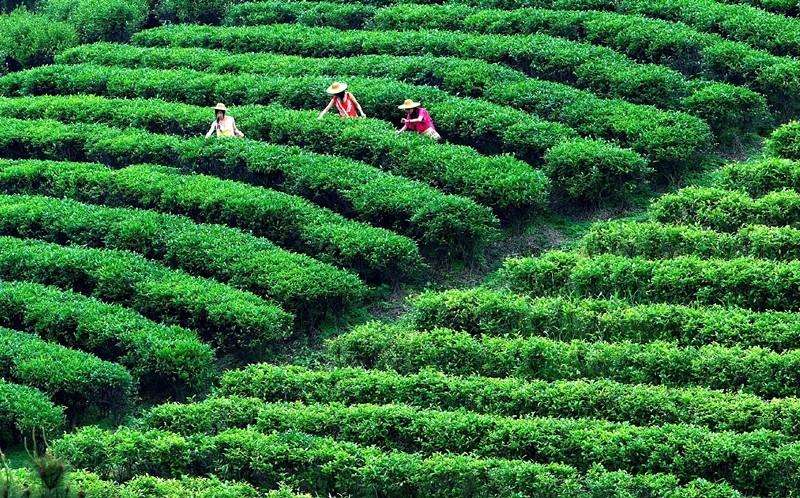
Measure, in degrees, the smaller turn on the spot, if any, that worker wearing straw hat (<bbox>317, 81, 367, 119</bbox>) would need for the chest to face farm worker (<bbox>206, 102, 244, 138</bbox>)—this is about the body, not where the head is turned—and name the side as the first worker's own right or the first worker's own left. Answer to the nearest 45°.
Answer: approximately 45° to the first worker's own right

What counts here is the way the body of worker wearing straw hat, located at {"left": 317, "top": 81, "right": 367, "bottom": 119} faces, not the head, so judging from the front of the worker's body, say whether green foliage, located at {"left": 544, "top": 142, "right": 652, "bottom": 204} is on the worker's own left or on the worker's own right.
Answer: on the worker's own left

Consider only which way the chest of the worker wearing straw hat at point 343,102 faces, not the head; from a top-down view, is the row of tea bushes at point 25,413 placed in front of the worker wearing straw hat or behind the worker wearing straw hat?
in front

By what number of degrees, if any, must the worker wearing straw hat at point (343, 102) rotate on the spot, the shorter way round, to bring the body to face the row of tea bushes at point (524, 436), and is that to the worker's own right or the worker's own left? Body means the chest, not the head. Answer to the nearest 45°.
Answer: approximately 45° to the worker's own left

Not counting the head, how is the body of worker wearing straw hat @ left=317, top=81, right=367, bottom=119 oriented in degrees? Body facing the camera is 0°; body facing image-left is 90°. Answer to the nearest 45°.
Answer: approximately 45°

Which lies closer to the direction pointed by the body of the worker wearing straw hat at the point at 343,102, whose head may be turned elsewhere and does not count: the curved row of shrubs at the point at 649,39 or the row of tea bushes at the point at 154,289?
the row of tea bushes

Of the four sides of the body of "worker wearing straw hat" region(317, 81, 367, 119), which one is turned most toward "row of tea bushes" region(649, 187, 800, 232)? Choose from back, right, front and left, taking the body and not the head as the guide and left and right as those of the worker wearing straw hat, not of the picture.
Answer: left

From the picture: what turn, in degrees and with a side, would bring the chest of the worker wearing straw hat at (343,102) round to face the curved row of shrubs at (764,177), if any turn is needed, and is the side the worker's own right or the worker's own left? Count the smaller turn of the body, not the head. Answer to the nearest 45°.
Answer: approximately 90° to the worker's own left

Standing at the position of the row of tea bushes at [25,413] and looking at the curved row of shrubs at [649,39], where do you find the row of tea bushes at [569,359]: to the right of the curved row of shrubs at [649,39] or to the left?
right

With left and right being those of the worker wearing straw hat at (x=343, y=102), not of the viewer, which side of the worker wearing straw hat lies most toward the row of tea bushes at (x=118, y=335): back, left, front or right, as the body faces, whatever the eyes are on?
front

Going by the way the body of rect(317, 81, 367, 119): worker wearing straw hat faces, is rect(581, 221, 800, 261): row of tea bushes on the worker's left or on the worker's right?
on the worker's left

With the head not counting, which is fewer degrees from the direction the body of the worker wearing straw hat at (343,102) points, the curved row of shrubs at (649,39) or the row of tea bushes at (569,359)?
the row of tea bushes

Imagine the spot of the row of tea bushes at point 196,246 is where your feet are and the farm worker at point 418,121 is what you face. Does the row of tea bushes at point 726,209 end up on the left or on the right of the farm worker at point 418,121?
right
